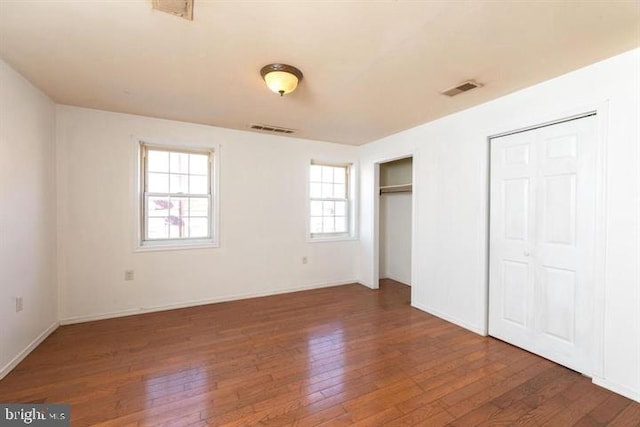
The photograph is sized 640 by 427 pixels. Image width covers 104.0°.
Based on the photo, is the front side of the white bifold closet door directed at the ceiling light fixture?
yes

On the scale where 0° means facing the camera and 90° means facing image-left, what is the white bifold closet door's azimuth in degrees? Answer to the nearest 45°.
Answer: approximately 45°

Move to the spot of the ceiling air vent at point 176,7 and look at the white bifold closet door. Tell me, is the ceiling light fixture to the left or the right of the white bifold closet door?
left

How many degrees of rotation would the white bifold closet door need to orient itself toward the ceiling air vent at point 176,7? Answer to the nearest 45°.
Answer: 0° — it already faces it

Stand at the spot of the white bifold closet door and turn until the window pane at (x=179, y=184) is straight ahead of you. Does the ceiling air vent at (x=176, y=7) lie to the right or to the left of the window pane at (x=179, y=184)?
left
